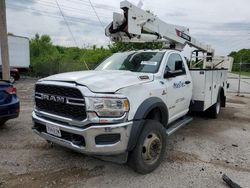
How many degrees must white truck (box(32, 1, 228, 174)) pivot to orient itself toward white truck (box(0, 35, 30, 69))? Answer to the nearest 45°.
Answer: approximately 90° to its right

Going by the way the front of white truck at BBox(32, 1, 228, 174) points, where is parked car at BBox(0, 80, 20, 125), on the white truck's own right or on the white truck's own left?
on the white truck's own right

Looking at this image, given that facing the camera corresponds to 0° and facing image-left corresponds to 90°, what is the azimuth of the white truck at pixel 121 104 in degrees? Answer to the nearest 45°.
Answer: approximately 45°
